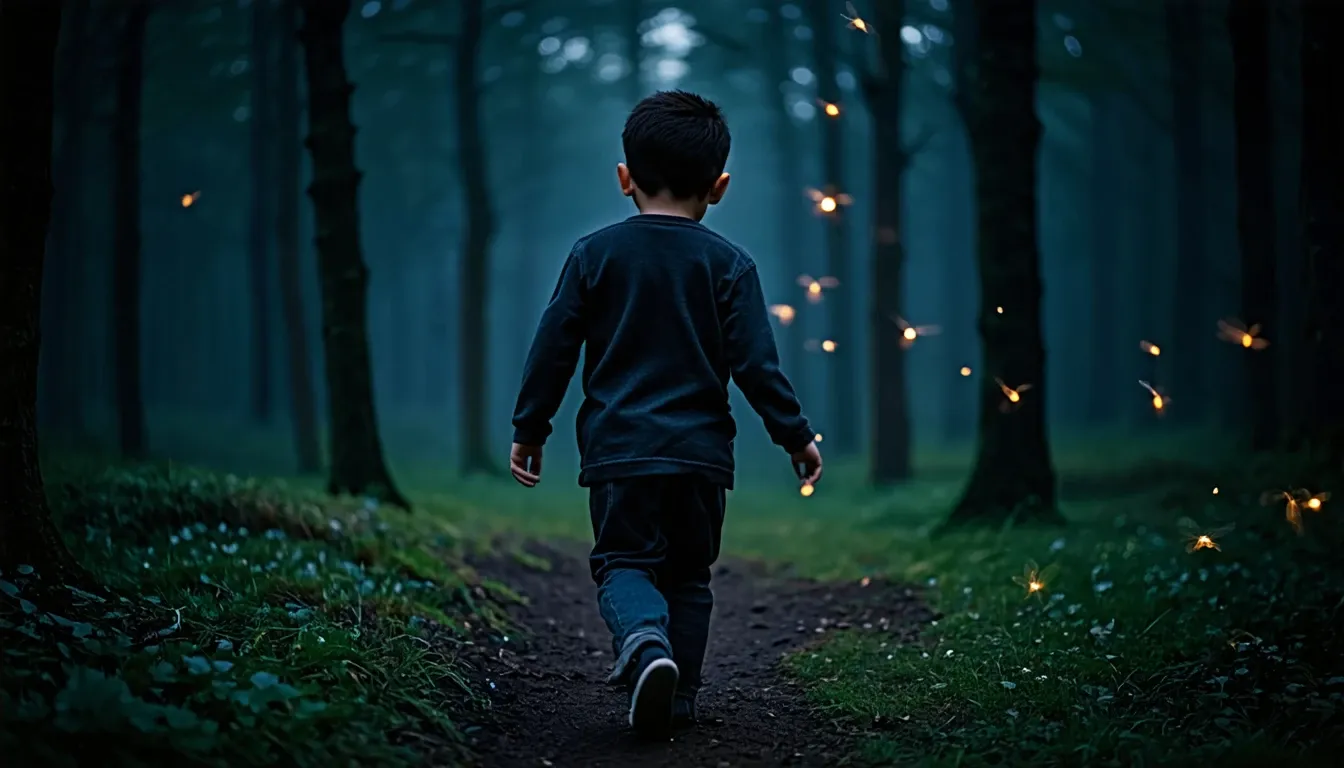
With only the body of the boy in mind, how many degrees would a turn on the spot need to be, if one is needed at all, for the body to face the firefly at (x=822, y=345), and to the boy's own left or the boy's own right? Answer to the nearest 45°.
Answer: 0° — they already face it

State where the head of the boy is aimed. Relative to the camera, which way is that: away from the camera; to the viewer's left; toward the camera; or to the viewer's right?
away from the camera

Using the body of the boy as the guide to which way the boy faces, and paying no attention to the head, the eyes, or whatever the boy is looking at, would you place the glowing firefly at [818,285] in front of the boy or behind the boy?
in front

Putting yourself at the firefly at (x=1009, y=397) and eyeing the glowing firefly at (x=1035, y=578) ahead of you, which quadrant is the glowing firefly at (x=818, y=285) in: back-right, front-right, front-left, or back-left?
back-right

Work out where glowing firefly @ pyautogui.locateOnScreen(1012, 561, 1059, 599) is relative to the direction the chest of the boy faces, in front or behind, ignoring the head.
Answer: in front

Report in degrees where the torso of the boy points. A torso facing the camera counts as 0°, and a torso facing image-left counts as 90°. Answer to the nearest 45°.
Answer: approximately 180°

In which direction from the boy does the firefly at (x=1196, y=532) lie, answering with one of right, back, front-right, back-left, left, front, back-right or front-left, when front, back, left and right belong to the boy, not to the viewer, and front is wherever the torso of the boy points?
front-right
